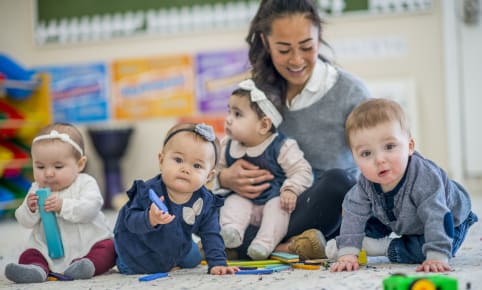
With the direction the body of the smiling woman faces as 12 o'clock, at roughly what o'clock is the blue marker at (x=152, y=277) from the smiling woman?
The blue marker is roughly at 1 o'clock from the smiling woman.

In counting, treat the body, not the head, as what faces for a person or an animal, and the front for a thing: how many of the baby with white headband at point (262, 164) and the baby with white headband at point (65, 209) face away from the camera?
0

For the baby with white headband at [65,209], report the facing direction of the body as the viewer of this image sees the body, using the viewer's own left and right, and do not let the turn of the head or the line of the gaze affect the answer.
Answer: facing the viewer and to the left of the viewer

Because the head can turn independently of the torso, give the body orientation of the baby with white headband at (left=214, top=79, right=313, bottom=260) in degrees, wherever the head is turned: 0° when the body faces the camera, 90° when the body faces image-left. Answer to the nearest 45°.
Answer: approximately 45°

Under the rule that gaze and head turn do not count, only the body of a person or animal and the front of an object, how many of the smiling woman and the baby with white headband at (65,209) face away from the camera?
0

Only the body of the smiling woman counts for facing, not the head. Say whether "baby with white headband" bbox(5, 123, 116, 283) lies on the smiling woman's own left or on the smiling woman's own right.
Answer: on the smiling woman's own right

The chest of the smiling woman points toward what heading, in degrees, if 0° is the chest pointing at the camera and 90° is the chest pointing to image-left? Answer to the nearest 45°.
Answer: approximately 0°
